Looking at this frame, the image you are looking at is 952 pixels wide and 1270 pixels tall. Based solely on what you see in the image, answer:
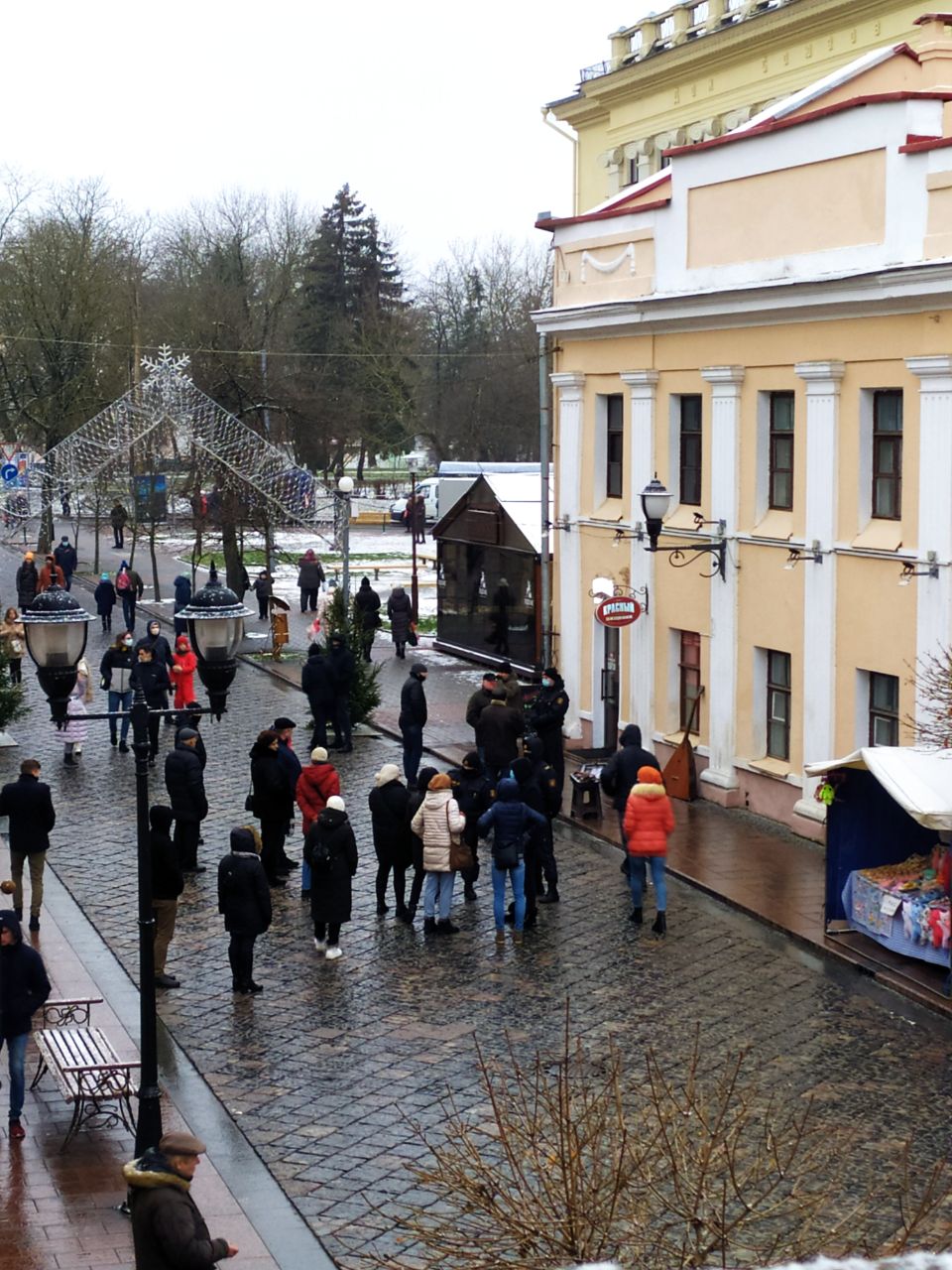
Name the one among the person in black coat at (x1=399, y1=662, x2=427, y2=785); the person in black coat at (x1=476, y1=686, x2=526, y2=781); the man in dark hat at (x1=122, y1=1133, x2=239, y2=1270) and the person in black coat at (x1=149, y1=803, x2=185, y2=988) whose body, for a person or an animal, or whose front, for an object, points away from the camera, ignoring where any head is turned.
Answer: the person in black coat at (x1=476, y1=686, x2=526, y2=781)

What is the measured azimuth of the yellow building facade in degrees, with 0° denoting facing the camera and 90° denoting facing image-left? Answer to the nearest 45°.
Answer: approximately 45°

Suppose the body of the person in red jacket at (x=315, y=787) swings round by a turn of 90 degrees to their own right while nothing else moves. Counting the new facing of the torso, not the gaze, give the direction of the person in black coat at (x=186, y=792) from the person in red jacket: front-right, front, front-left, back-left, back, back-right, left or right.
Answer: back

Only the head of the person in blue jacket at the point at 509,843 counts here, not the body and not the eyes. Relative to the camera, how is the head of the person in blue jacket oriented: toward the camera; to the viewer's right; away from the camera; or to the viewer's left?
away from the camera

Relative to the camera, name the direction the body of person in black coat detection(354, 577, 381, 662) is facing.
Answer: away from the camera

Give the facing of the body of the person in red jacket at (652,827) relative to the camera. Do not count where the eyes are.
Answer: away from the camera

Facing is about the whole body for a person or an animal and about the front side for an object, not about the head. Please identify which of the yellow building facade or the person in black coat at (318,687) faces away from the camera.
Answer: the person in black coat

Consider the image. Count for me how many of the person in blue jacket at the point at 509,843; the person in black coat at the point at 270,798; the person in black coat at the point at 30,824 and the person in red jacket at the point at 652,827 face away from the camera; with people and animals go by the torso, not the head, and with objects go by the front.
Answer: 3

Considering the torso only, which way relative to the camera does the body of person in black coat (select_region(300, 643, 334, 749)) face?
away from the camera

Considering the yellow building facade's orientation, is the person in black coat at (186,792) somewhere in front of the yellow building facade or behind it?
in front

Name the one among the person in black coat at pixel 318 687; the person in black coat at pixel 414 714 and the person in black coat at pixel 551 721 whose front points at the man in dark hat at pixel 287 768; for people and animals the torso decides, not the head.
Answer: the person in black coat at pixel 551 721

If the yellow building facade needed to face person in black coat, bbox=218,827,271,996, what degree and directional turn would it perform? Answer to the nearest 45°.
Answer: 0° — it already faces them
